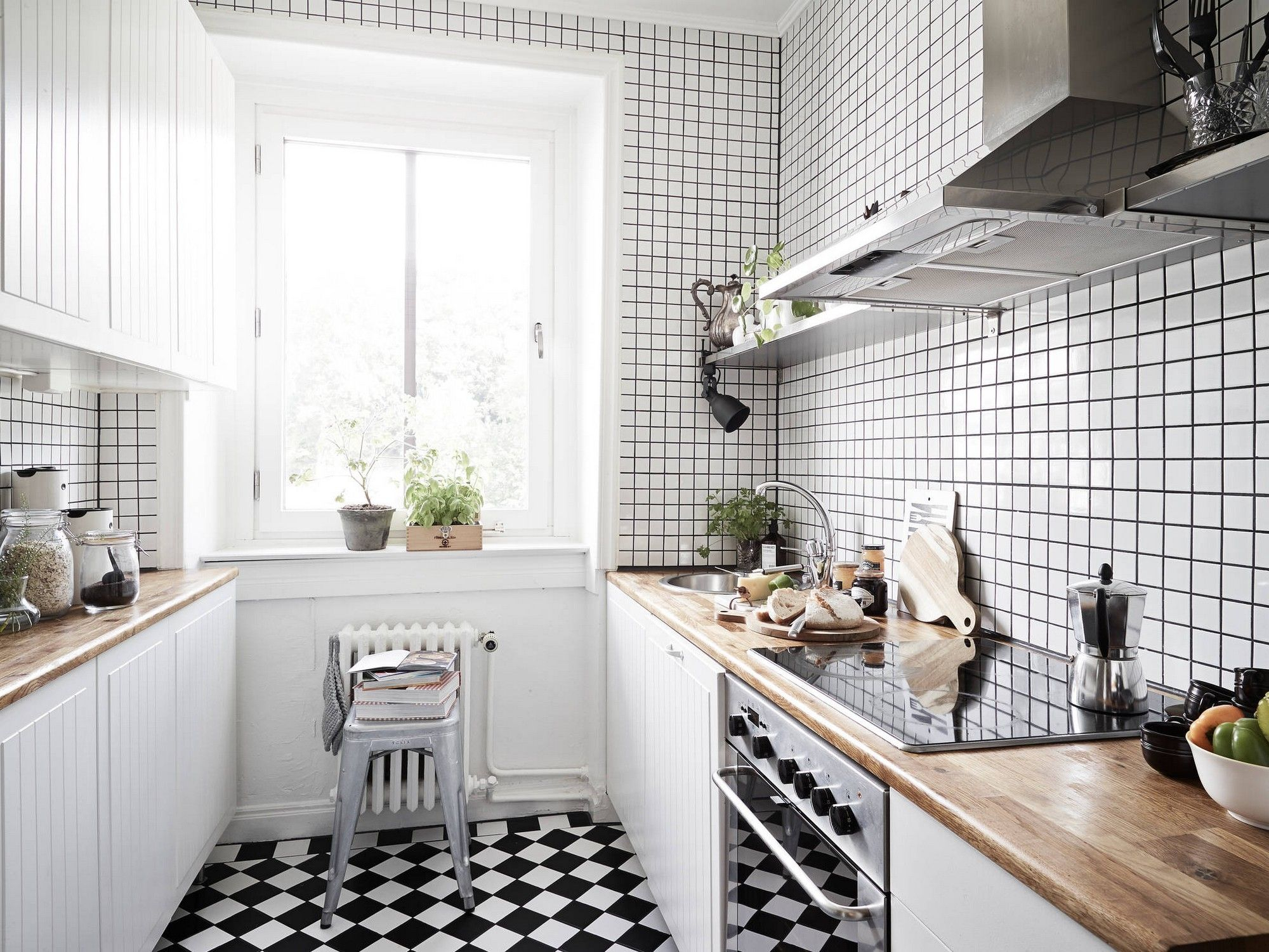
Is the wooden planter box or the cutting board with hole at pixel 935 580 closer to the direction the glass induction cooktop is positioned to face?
the wooden planter box

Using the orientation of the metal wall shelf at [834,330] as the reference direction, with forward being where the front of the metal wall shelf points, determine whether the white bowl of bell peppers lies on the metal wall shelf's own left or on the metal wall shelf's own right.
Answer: on the metal wall shelf's own left

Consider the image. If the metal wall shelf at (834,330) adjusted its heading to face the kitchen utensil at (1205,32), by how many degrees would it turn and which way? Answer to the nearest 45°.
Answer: approximately 90° to its left

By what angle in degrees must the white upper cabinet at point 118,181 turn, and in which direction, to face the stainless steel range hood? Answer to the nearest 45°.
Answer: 0° — it already faces it

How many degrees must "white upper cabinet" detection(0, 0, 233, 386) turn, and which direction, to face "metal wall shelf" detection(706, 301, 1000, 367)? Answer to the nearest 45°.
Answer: approximately 45° to its left
